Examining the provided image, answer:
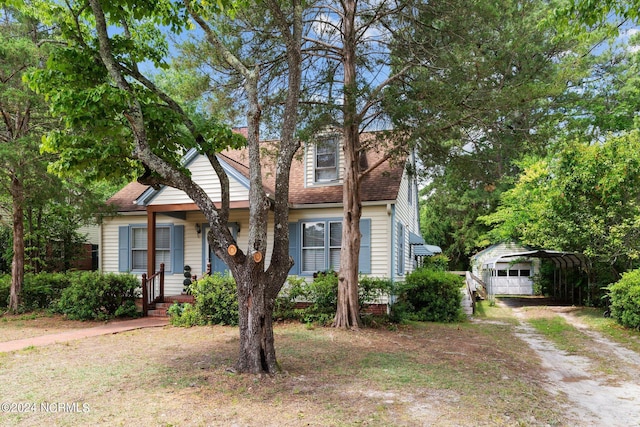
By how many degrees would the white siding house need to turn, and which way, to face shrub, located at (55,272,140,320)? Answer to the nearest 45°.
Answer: approximately 90° to its right

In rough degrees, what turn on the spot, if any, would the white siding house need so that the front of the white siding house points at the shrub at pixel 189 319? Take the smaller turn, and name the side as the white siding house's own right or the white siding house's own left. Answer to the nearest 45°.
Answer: approximately 45° to the white siding house's own right

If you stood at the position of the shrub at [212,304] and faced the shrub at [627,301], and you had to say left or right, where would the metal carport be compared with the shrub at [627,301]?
left

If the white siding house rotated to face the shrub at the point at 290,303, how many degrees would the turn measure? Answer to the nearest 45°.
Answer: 0° — it already faces it

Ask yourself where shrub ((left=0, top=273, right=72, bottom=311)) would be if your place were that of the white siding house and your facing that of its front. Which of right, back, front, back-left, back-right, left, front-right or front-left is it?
right

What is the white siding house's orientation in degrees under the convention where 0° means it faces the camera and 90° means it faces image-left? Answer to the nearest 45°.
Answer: approximately 0°

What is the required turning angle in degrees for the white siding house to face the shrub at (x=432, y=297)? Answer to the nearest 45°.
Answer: approximately 90° to its left

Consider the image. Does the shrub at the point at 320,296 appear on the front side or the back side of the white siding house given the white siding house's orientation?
on the front side
